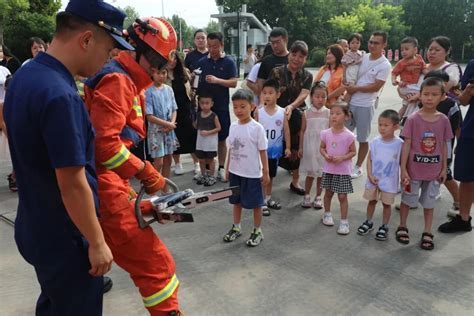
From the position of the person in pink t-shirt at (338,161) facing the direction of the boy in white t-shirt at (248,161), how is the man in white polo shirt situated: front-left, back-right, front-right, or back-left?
back-right

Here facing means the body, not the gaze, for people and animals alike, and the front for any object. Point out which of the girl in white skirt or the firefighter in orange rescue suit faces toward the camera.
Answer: the girl in white skirt

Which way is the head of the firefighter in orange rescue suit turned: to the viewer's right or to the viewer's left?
to the viewer's right

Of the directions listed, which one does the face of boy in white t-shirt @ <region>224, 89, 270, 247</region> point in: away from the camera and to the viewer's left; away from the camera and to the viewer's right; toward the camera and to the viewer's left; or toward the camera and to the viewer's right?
toward the camera and to the viewer's left

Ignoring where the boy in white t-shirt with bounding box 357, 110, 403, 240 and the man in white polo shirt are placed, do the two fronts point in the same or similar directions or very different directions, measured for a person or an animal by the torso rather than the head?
same or similar directions

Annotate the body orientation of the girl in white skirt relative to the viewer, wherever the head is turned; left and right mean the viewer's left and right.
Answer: facing the viewer

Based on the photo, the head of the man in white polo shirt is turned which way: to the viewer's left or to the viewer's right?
to the viewer's left

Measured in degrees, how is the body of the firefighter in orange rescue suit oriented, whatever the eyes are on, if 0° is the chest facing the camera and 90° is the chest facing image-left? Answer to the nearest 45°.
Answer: approximately 270°
